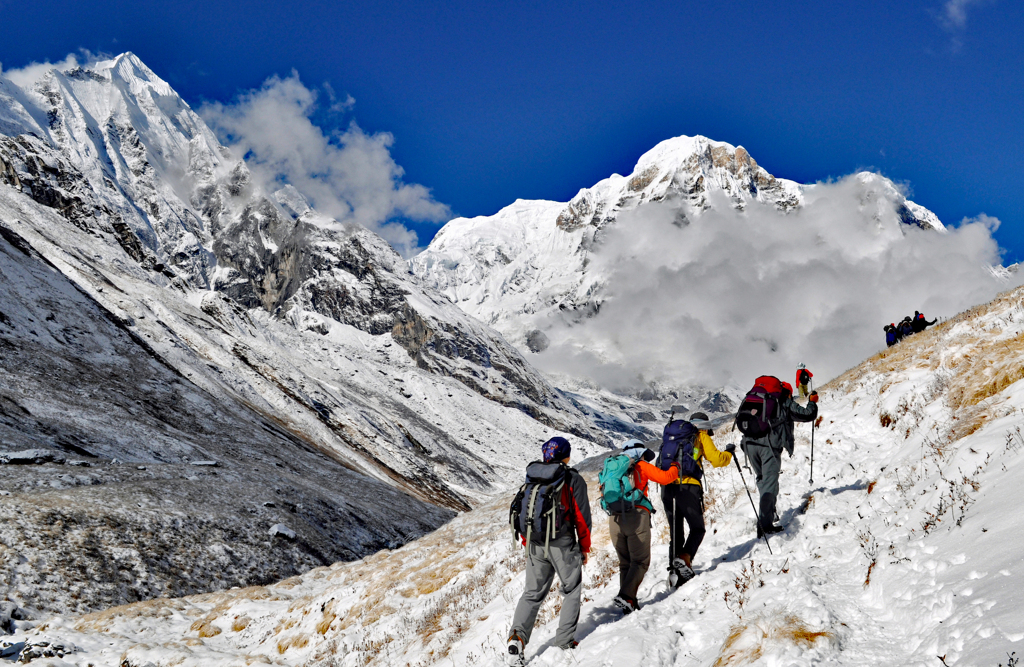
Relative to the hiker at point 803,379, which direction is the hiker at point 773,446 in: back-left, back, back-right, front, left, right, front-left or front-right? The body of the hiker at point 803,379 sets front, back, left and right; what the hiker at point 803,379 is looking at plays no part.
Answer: back-right

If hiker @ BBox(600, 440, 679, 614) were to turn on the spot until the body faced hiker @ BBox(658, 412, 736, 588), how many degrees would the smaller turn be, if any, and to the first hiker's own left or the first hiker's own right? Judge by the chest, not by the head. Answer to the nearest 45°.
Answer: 0° — they already face them

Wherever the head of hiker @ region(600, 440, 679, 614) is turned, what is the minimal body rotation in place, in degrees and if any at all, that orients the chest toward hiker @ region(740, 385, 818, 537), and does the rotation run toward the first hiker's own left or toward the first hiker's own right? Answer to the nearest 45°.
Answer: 0° — they already face them

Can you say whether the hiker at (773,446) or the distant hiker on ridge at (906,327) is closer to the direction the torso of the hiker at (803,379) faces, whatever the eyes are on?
the distant hiker on ridge

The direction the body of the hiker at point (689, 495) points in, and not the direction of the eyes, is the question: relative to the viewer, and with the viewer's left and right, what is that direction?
facing away from the viewer and to the right of the viewer

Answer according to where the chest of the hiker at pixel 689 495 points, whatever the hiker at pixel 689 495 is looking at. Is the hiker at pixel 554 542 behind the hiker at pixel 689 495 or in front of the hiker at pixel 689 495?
behind

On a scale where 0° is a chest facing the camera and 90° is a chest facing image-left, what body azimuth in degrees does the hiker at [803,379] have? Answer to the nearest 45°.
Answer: approximately 225°
